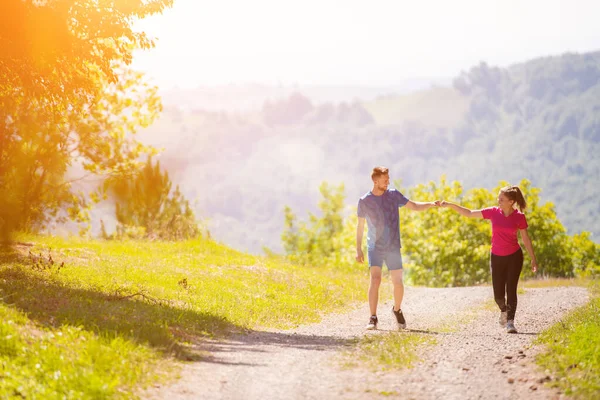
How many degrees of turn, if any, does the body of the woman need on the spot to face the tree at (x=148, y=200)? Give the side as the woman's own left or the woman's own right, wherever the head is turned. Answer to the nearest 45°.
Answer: approximately 135° to the woman's own right

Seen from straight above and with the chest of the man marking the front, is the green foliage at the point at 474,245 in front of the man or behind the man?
behind

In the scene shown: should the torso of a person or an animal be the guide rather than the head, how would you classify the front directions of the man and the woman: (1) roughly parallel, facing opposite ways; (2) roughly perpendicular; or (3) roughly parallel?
roughly parallel

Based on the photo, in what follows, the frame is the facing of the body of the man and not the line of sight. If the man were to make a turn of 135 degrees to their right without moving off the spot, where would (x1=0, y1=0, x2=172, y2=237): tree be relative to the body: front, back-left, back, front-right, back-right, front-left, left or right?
front

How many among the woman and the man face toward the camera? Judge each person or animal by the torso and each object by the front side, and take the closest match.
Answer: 2

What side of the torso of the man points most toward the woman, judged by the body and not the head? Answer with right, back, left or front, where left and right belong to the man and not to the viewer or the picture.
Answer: left

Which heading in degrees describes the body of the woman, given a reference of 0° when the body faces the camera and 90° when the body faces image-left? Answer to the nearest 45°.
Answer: approximately 0°

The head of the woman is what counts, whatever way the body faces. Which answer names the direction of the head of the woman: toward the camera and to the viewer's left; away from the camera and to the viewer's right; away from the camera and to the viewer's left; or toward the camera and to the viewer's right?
toward the camera and to the viewer's left

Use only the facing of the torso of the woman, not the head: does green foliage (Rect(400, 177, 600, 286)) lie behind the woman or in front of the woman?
behind

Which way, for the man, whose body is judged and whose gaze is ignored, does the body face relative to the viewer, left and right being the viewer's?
facing the viewer

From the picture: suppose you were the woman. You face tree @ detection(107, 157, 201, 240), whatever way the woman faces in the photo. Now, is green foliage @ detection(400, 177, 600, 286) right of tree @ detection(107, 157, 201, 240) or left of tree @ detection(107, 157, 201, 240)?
right
